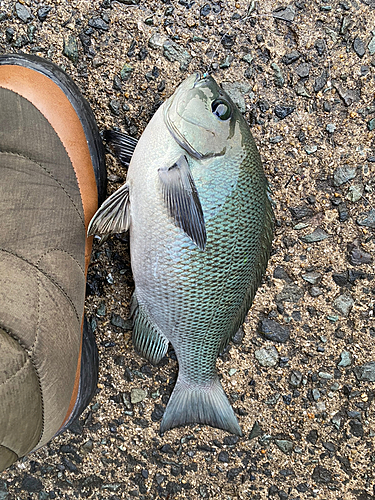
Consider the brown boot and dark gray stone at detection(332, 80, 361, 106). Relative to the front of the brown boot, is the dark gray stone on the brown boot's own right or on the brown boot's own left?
on the brown boot's own right

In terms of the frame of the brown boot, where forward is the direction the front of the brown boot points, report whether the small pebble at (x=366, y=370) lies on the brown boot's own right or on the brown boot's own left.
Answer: on the brown boot's own right

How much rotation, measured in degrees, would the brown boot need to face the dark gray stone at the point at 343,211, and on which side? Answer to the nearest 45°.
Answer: approximately 90° to its right

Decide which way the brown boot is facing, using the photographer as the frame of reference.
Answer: facing away from the viewer

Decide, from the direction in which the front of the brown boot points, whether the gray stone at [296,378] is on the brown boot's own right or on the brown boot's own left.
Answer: on the brown boot's own right

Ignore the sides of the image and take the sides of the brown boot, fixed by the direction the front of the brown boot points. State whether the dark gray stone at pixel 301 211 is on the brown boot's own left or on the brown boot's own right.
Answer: on the brown boot's own right

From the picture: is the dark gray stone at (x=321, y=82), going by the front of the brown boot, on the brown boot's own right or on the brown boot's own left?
on the brown boot's own right

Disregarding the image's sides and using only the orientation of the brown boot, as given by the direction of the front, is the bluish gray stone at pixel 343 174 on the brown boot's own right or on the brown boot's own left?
on the brown boot's own right

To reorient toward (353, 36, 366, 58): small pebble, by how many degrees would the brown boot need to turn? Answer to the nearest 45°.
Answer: approximately 90° to its right

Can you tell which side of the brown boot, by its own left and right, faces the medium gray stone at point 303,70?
right
